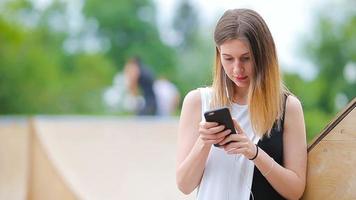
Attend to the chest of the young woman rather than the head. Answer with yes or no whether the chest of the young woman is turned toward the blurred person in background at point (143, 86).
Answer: no

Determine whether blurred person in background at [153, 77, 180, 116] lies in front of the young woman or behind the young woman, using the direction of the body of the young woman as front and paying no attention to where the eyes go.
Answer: behind

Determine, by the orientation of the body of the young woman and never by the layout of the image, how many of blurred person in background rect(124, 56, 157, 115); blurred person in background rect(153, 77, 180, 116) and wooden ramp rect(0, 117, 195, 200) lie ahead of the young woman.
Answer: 0

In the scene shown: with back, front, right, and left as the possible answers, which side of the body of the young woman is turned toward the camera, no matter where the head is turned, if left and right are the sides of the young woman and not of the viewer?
front
